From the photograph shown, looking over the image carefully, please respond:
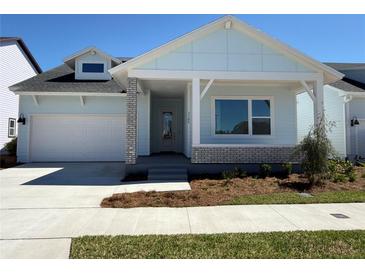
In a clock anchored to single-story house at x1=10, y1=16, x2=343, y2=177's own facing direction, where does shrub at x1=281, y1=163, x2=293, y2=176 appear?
The shrub is roughly at 10 o'clock from the single-story house.

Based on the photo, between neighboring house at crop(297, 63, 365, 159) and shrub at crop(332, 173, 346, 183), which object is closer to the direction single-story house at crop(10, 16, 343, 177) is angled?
the shrub

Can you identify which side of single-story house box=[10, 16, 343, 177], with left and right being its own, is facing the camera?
front

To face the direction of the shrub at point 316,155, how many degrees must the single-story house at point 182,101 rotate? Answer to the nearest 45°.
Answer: approximately 45° to its left

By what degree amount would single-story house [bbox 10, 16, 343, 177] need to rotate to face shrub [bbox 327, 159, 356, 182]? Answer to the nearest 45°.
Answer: approximately 45° to its left

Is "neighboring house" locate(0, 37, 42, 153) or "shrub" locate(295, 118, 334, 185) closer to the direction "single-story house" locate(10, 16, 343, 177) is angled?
the shrub

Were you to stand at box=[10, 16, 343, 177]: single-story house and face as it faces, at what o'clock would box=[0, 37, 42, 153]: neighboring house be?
The neighboring house is roughly at 4 o'clock from the single-story house.

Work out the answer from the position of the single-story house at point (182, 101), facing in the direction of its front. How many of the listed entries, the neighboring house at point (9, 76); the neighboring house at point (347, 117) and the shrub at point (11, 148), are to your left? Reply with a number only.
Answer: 1

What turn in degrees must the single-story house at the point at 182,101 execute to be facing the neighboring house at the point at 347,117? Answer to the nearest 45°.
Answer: approximately 90° to its left

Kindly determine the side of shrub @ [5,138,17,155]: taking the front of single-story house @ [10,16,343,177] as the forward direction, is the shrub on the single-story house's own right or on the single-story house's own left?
on the single-story house's own right

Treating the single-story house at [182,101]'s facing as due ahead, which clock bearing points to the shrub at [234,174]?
The shrub is roughly at 11 o'clock from the single-story house.
